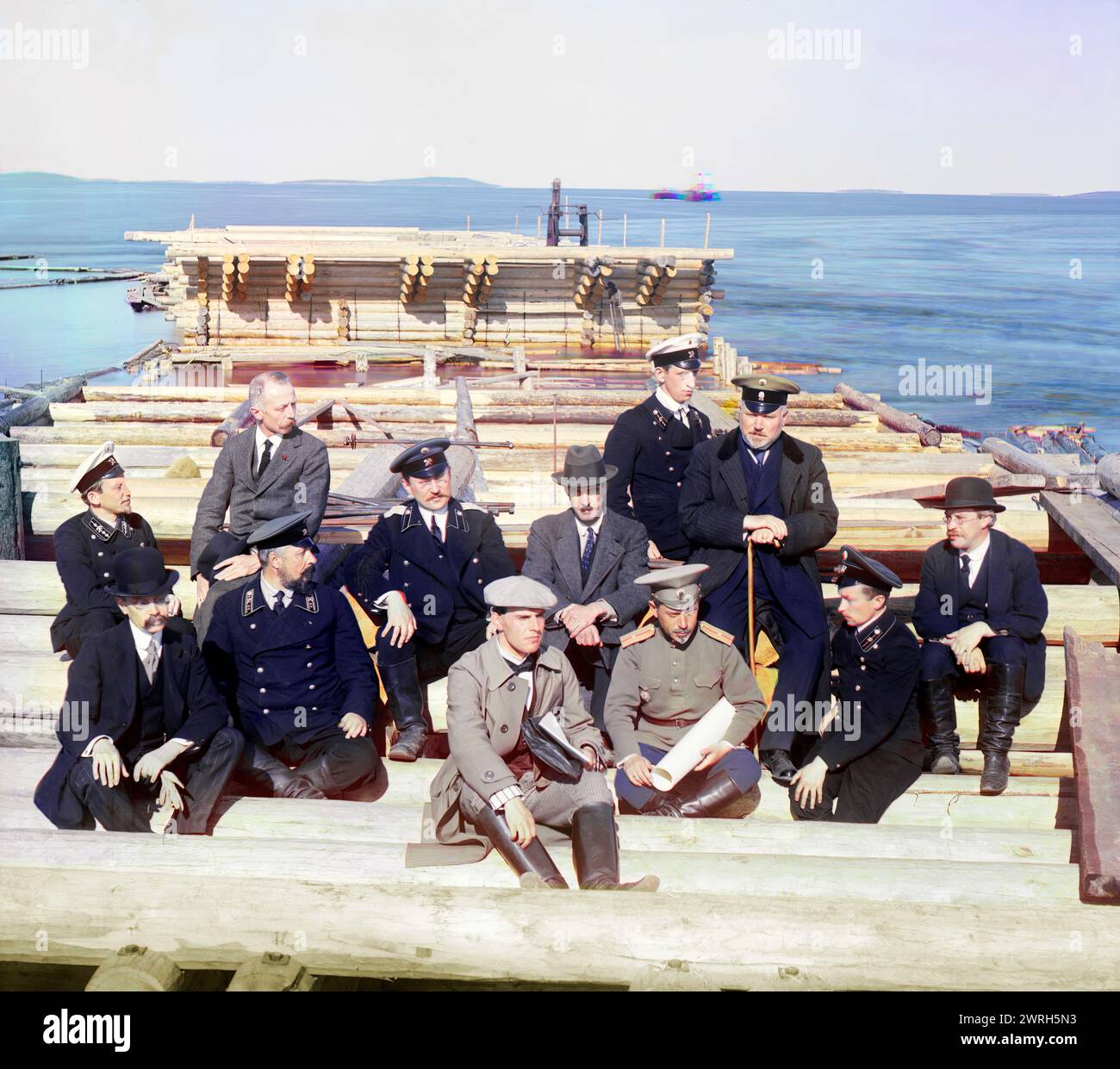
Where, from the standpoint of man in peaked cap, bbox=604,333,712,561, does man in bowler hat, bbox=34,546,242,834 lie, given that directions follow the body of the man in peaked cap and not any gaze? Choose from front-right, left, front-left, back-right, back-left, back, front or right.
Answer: right

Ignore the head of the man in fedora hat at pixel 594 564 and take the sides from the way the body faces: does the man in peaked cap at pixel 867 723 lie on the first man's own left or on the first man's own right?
on the first man's own left

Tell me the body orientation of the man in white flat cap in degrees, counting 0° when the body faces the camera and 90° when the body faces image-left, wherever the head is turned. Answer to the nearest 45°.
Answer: approximately 315°

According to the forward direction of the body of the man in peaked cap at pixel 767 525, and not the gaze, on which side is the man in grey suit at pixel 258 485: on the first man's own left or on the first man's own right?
on the first man's own right

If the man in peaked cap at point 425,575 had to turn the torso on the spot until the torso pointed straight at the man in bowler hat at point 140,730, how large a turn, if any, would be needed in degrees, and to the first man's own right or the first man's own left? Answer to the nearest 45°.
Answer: approximately 45° to the first man's own right

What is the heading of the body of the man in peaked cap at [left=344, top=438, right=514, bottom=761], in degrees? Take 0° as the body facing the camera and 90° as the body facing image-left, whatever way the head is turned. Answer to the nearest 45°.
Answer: approximately 0°

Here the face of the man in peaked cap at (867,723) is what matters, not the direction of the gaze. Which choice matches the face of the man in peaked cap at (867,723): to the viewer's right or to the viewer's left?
to the viewer's left

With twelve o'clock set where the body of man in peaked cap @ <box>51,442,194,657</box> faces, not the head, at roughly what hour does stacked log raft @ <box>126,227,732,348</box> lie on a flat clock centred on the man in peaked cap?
The stacked log raft is roughly at 8 o'clock from the man in peaked cap.

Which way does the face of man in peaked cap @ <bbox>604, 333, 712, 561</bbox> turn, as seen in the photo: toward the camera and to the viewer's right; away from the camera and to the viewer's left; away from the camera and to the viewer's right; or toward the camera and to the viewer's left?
toward the camera and to the viewer's right

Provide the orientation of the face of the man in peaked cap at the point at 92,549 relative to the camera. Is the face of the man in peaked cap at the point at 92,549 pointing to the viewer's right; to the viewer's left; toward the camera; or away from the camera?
to the viewer's right
